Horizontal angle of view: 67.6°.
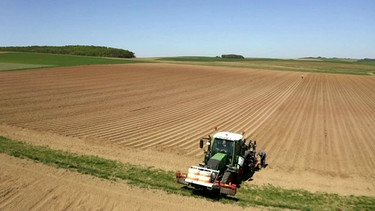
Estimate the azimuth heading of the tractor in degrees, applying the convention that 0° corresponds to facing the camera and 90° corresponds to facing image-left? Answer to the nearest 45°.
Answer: approximately 45°
